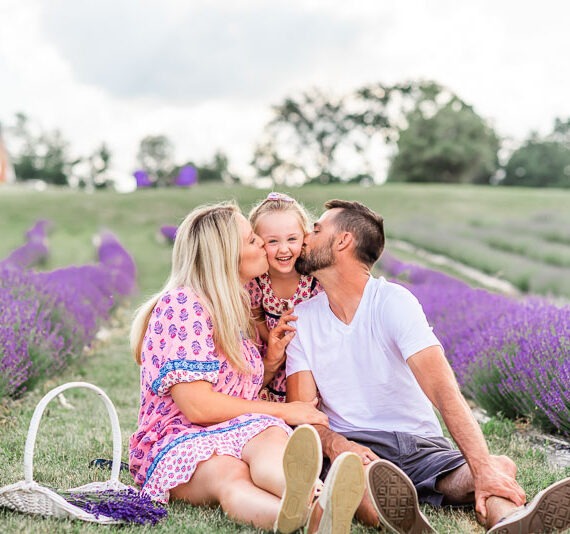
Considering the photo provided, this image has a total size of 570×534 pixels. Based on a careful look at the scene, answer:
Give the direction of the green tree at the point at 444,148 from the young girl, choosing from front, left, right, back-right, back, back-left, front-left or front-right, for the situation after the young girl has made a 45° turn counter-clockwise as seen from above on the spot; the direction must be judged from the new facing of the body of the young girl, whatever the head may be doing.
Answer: back-left

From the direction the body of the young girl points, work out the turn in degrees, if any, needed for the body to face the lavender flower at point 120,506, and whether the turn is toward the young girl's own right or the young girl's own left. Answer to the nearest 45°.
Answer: approximately 45° to the young girl's own right

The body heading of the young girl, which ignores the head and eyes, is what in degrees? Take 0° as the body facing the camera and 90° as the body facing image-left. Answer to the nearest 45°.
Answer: approximately 0°

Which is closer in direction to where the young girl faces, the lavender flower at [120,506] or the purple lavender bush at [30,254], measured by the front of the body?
the lavender flower

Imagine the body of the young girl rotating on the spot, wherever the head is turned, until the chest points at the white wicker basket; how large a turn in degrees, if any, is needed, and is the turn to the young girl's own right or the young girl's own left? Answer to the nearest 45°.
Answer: approximately 45° to the young girl's own right

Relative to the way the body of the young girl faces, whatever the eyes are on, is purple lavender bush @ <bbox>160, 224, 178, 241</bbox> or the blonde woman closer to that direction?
the blonde woman

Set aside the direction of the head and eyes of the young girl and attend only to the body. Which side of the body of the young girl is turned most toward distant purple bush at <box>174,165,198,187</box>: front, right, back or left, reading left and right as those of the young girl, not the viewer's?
back

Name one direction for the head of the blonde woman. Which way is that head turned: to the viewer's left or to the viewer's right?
to the viewer's right
